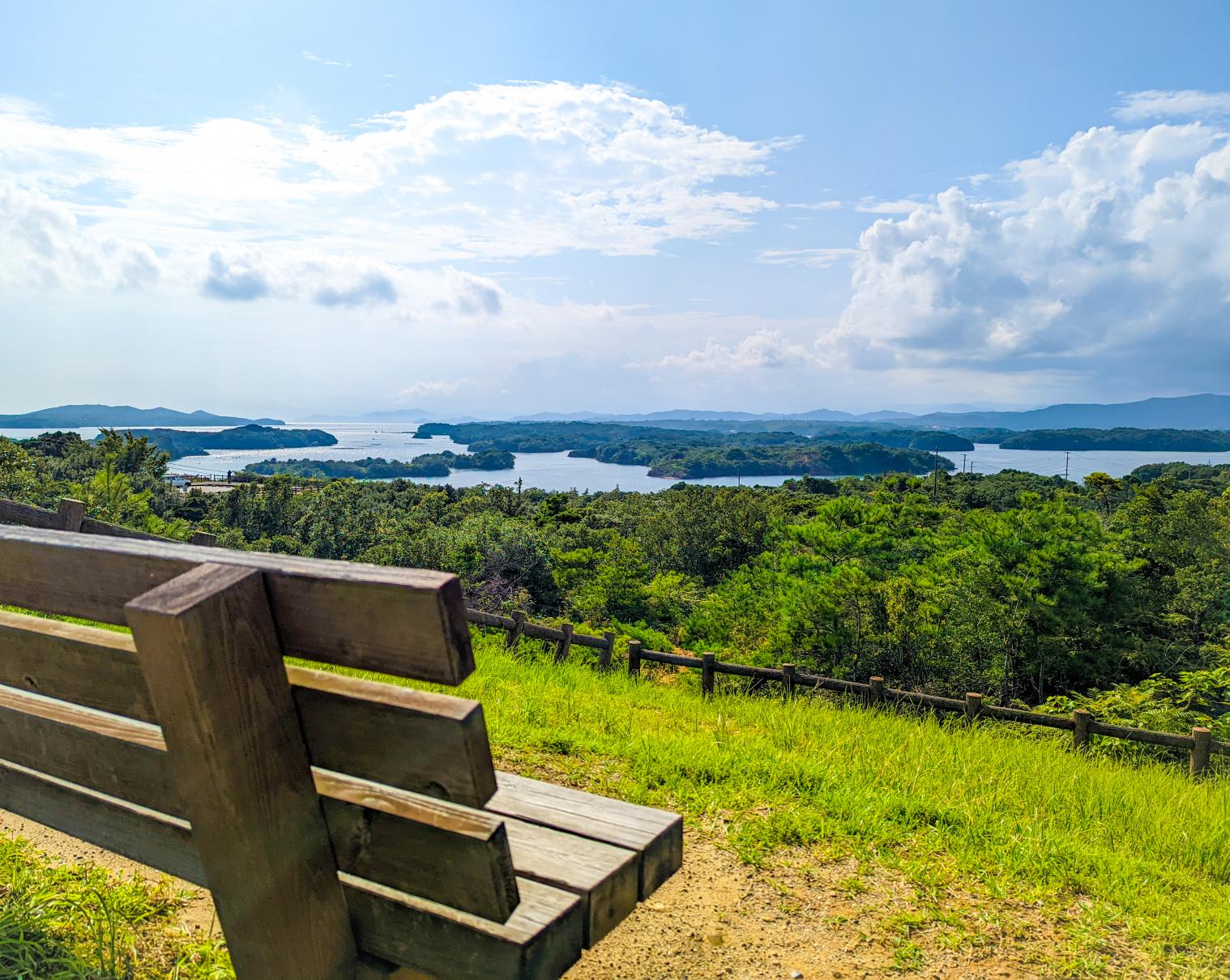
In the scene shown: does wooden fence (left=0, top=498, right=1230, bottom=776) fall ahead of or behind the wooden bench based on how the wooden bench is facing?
ahead

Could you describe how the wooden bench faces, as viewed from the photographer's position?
facing away from the viewer and to the right of the viewer
